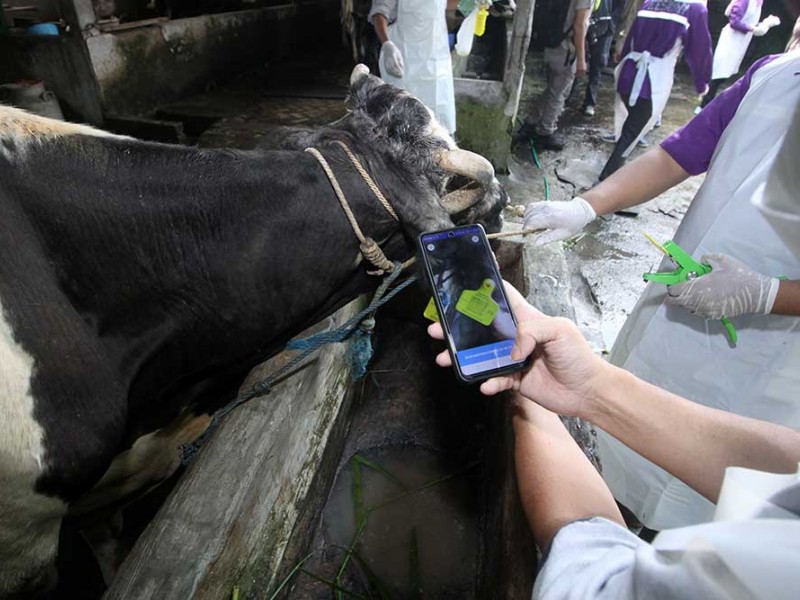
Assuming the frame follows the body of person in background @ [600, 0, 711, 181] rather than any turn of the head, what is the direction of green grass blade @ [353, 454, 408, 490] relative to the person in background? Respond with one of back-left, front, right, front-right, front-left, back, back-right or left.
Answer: back-right

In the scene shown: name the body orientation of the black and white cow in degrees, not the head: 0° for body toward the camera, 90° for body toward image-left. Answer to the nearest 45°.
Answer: approximately 270°

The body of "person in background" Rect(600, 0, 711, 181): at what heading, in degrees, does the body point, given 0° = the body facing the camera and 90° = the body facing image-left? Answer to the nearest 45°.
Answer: approximately 225°

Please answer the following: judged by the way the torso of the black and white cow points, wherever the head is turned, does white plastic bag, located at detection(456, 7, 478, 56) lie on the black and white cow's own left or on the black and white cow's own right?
on the black and white cow's own left

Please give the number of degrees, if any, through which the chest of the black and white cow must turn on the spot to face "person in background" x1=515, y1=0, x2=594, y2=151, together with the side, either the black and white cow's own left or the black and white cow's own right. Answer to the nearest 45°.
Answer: approximately 45° to the black and white cow's own left

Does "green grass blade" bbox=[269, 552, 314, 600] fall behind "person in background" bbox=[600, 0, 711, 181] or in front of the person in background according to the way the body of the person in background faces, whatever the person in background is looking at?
behind

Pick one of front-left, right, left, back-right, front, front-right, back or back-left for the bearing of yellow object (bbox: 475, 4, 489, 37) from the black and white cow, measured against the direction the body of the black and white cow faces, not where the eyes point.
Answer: front-left
